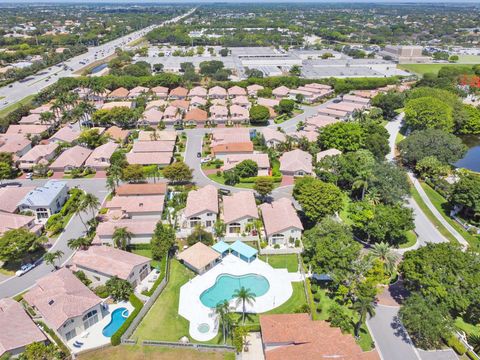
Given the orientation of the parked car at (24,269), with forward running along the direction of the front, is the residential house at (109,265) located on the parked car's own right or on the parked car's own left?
on the parked car's own left

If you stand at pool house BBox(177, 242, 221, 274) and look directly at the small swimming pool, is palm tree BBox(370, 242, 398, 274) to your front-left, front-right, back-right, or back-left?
back-left

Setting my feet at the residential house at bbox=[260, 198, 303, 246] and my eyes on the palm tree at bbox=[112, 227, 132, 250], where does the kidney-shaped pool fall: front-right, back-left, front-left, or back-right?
front-left

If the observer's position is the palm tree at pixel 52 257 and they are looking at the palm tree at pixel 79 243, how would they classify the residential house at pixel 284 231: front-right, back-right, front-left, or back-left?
front-right
